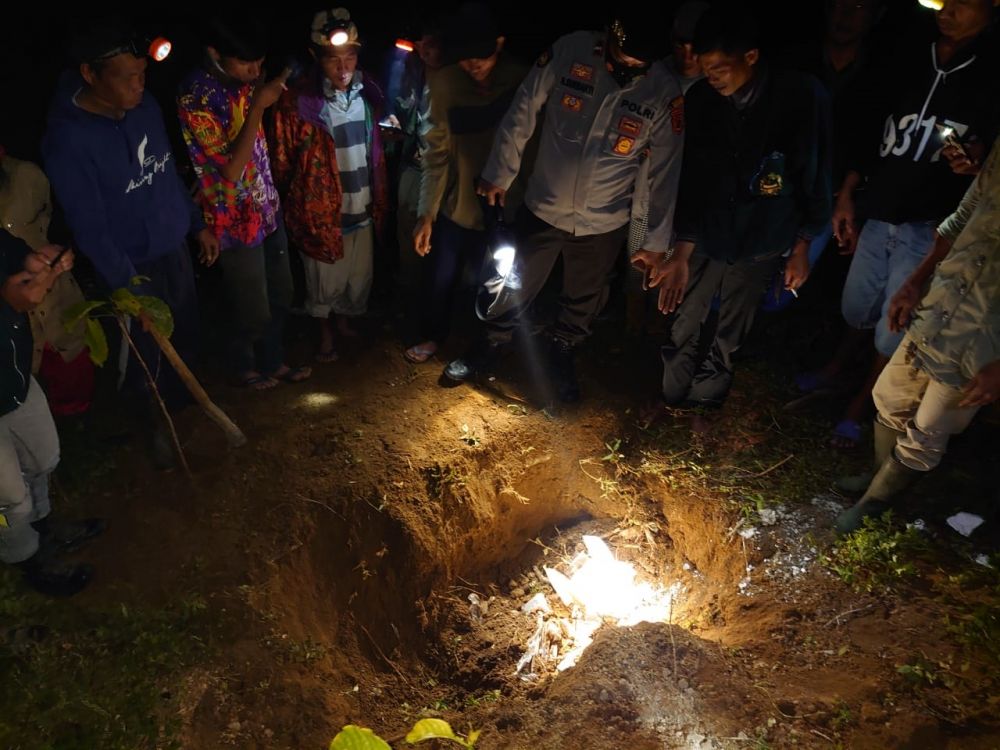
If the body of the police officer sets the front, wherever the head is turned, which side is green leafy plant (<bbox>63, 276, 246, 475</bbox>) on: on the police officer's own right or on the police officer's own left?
on the police officer's own right

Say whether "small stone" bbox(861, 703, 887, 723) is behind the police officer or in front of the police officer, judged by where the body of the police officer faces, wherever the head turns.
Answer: in front

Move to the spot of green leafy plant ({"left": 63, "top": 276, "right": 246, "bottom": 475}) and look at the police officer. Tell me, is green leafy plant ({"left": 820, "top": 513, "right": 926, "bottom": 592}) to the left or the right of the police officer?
right

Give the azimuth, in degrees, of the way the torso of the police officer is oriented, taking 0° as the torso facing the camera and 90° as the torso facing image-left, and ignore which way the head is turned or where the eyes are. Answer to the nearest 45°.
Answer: approximately 0°

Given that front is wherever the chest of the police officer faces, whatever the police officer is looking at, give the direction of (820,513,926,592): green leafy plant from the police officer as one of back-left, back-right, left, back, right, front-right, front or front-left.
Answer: front-left
